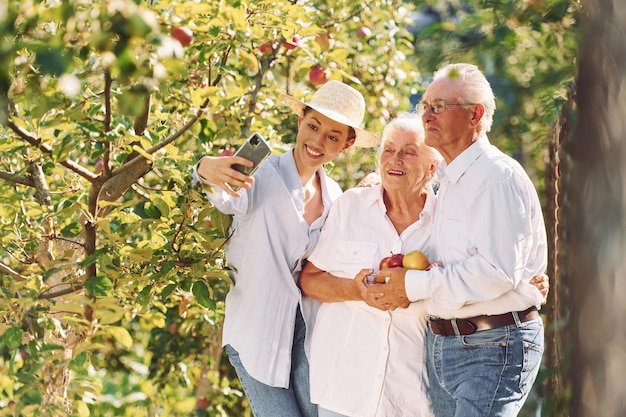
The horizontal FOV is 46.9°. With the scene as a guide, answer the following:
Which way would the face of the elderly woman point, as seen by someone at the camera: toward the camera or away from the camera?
toward the camera

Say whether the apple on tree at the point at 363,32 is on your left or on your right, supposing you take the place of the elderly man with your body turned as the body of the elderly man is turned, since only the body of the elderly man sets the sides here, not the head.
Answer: on your right

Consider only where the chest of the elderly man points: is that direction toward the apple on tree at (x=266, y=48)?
no

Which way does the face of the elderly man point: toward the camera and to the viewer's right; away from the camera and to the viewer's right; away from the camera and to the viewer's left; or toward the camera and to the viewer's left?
toward the camera and to the viewer's left

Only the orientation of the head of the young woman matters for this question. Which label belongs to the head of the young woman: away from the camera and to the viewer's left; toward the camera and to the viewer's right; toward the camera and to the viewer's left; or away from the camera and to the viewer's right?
toward the camera and to the viewer's left

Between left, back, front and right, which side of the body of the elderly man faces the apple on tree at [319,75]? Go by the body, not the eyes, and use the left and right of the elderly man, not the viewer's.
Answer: right

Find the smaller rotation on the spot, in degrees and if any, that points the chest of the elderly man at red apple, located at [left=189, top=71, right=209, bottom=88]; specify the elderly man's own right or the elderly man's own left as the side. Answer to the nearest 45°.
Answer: approximately 90° to the elderly man's own right

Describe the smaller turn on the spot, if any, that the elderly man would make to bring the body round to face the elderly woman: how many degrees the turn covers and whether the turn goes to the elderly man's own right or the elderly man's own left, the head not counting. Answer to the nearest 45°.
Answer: approximately 90° to the elderly man's own right

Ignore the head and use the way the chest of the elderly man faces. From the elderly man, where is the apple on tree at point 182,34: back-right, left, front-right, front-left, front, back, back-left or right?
front-right

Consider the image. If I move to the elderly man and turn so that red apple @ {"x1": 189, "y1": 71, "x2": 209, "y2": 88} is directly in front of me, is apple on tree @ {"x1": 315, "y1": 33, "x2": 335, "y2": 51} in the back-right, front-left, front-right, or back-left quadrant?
front-right

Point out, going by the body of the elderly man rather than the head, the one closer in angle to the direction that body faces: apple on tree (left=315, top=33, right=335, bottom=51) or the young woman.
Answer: the young woman

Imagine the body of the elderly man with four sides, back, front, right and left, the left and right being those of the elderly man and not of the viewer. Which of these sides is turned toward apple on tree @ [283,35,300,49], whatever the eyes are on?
right

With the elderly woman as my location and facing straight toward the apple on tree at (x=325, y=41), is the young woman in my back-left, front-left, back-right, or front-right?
front-left

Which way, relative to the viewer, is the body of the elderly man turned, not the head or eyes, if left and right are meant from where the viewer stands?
facing the viewer and to the left of the viewer
